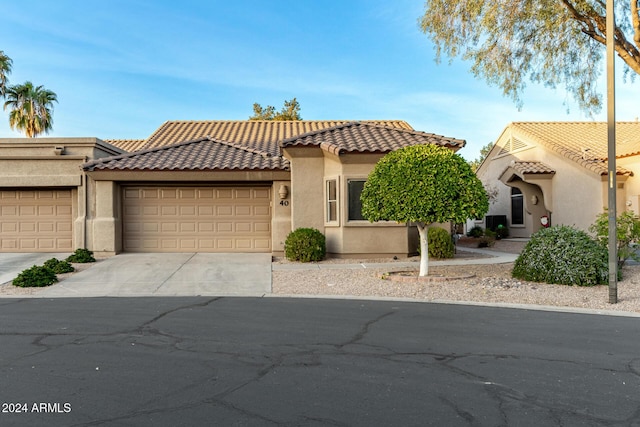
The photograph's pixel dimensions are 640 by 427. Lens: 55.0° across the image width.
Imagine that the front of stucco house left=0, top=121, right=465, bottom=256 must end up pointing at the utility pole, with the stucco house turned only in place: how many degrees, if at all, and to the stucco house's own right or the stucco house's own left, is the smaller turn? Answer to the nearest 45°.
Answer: approximately 45° to the stucco house's own left

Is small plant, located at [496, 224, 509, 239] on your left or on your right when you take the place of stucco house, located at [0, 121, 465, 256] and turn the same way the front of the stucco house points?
on your left

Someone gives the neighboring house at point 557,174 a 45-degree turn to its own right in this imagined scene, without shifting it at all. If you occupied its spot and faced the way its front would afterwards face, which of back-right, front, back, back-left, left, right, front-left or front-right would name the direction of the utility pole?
left

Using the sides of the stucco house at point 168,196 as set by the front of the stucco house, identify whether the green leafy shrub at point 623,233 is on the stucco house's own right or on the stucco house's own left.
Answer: on the stucco house's own left

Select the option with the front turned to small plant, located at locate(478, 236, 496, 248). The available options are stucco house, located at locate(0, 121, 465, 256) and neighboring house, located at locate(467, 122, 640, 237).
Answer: the neighboring house

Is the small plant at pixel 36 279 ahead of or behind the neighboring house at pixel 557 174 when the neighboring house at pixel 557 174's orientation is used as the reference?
ahead

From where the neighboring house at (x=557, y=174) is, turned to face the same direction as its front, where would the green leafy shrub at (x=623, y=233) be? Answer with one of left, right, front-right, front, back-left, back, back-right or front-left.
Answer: front-left

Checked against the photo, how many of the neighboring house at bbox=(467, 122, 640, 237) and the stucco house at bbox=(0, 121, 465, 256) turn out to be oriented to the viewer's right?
0

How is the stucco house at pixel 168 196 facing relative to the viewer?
toward the camera
